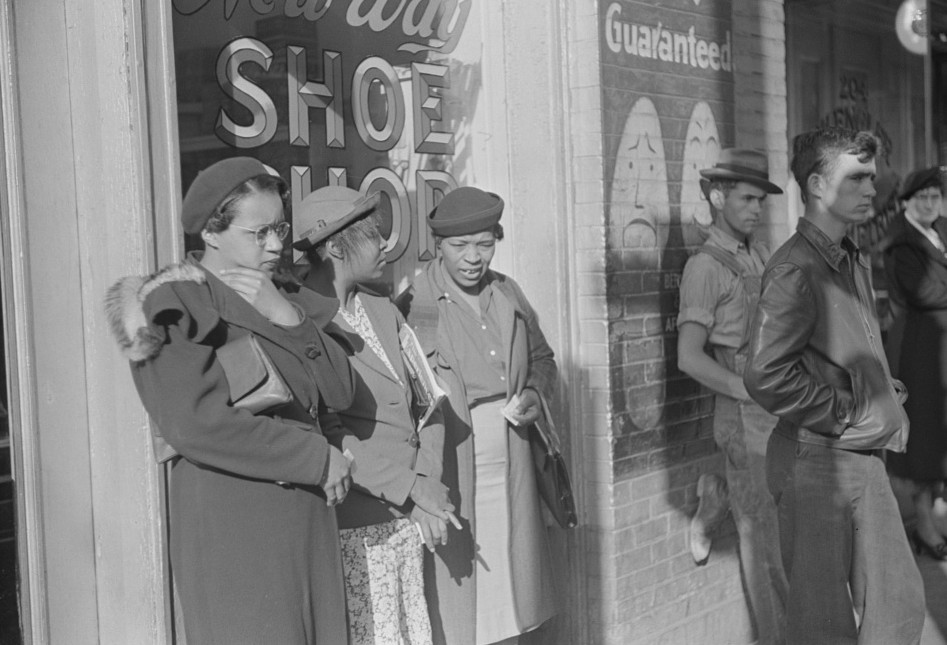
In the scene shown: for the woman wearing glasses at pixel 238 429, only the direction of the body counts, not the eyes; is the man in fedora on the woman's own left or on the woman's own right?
on the woman's own left

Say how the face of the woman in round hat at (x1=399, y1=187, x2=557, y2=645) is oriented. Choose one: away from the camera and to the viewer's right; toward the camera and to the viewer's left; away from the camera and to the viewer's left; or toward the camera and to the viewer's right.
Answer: toward the camera and to the viewer's left

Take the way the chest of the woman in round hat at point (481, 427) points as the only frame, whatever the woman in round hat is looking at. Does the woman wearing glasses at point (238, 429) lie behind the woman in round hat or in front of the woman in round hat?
in front

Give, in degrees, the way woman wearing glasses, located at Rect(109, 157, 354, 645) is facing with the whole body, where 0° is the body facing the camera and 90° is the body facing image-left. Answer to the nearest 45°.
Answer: approximately 315°

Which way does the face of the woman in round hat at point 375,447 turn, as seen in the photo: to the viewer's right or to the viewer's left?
to the viewer's right

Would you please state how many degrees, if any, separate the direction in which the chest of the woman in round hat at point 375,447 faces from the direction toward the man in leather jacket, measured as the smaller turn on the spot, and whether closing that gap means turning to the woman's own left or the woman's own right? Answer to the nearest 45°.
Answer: approximately 45° to the woman's own left

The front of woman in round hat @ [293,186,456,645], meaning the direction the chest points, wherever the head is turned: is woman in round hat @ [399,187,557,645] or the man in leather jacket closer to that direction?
the man in leather jacket

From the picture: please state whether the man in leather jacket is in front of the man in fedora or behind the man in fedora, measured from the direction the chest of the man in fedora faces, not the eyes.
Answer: in front

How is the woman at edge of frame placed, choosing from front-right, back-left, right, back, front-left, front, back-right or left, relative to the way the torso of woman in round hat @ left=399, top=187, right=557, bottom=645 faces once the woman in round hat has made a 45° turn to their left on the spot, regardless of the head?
left

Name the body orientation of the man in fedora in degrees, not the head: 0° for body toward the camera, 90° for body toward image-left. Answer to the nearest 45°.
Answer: approximately 315°

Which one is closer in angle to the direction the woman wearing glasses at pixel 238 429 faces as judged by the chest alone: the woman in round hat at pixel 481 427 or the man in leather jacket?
the man in leather jacket

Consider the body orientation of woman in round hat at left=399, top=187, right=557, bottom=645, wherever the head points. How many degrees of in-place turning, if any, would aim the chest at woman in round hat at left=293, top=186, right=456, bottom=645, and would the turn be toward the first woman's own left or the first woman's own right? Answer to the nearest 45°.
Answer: approximately 45° to the first woman's own right
